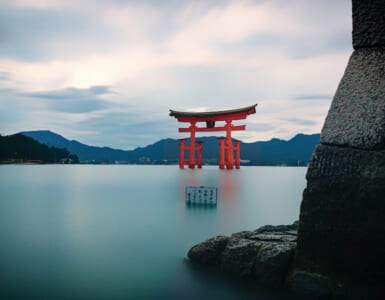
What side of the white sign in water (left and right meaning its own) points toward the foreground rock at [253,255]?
front

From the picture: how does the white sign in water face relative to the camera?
toward the camera

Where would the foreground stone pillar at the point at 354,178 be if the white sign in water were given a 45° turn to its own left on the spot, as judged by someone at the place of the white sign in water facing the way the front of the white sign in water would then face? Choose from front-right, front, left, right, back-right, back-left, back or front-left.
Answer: front-right
